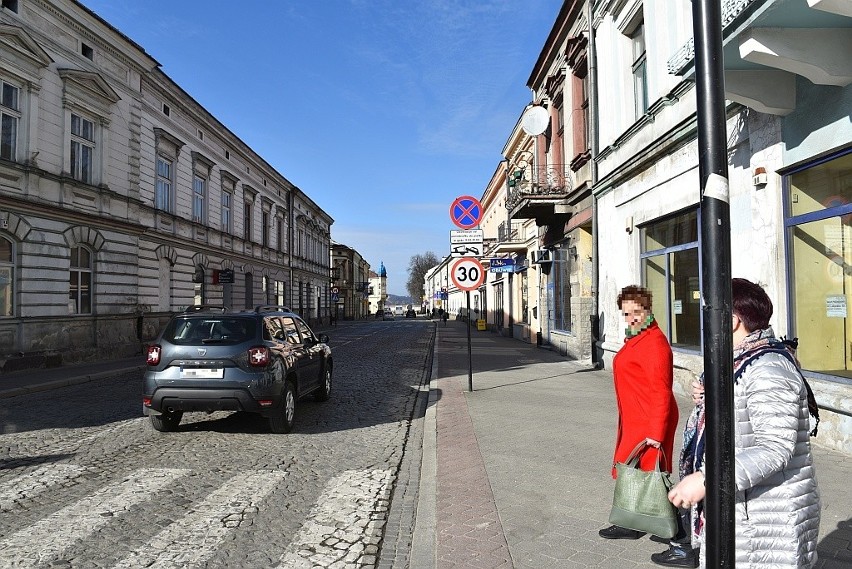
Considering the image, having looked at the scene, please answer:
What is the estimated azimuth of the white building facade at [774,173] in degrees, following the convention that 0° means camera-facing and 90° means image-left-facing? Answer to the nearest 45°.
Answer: approximately 45°

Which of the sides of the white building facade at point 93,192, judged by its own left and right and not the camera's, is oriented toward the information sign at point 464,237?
front

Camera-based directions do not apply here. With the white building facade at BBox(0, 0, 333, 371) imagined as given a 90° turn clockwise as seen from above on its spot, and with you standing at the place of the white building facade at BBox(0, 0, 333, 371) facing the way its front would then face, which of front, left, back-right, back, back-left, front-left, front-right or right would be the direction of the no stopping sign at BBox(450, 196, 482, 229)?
left

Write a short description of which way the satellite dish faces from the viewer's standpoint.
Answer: facing the viewer

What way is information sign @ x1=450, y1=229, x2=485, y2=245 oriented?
toward the camera

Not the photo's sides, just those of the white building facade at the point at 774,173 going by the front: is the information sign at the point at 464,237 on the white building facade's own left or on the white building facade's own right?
on the white building facade's own right

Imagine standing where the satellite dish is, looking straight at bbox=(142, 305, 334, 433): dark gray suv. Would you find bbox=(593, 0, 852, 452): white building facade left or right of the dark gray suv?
left

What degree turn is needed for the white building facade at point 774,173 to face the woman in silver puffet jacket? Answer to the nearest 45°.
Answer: approximately 45° to its left

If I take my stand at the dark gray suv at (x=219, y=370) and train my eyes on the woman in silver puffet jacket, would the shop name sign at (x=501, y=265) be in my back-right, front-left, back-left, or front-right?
back-left

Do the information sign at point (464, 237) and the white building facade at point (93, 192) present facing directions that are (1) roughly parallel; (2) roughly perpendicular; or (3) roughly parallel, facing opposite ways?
roughly perpendicular

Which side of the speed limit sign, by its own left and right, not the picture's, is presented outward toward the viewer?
front

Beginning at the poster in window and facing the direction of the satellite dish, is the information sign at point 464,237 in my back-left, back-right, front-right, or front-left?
front-left

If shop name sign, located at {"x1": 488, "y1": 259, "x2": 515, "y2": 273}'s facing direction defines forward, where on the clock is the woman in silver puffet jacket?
The woman in silver puffet jacket is roughly at 12 o'clock from the shop name sign.

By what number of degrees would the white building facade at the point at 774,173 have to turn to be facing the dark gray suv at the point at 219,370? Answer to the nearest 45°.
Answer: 0° — it already faces it
